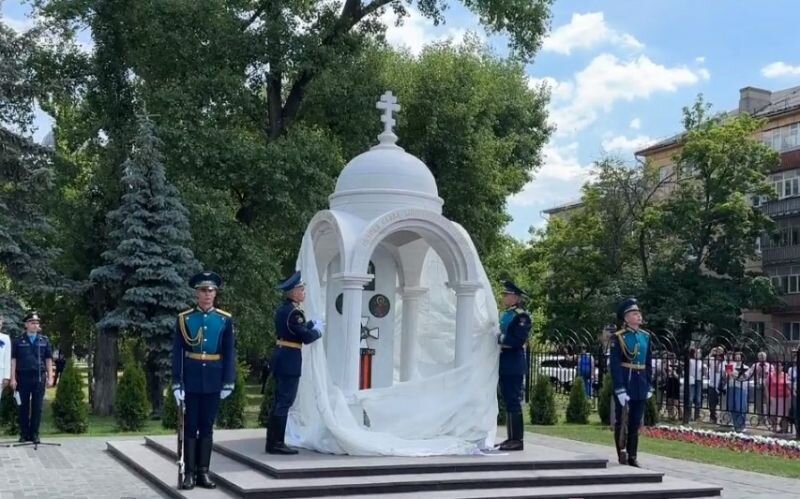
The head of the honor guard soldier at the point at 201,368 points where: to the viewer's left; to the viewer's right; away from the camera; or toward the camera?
toward the camera

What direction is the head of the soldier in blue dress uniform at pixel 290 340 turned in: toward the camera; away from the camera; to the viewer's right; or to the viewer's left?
to the viewer's right

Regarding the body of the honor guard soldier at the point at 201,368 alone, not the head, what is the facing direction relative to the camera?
toward the camera

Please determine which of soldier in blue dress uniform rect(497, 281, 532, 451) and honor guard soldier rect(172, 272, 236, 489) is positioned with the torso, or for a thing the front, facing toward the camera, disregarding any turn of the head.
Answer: the honor guard soldier

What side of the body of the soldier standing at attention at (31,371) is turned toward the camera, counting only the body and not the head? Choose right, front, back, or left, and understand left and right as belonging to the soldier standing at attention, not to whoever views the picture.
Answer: front

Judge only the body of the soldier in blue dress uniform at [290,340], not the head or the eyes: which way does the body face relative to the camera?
to the viewer's right

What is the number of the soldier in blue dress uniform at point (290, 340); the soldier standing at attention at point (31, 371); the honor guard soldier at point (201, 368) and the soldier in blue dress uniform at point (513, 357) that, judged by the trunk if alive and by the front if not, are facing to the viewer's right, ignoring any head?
1

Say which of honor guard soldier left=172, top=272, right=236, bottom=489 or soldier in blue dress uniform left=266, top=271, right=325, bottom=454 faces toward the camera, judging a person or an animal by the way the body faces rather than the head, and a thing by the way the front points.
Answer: the honor guard soldier

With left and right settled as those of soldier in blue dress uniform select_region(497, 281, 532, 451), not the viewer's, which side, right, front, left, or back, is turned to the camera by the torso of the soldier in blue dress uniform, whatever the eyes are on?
left

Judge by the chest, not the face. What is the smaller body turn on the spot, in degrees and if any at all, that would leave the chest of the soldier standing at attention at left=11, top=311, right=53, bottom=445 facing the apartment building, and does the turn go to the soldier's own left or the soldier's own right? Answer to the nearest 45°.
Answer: approximately 135° to the soldier's own left

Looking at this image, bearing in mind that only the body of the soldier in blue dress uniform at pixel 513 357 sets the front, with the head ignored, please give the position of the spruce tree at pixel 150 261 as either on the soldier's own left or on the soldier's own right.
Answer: on the soldier's own right

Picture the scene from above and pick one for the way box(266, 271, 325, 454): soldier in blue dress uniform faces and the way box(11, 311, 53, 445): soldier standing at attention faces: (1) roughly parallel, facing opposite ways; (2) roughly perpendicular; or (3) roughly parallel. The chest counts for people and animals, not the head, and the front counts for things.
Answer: roughly perpendicular
